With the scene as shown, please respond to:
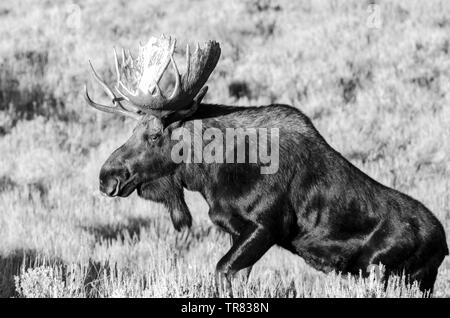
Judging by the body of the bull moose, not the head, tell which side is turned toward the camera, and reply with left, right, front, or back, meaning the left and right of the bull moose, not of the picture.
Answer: left
